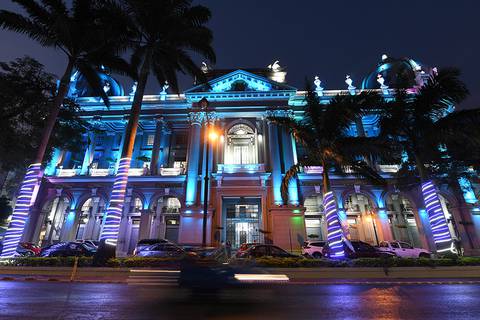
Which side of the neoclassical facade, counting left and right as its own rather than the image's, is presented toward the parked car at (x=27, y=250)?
right

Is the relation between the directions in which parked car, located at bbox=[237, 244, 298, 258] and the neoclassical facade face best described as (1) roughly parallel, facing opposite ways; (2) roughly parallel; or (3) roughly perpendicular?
roughly perpendicular

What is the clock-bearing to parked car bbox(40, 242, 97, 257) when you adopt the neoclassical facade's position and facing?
The parked car is roughly at 2 o'clock from the neoclassical facade.

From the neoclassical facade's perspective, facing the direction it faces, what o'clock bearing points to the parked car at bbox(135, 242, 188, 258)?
The parked car is roughly at 1 o'clock from the neoclassical facade.
